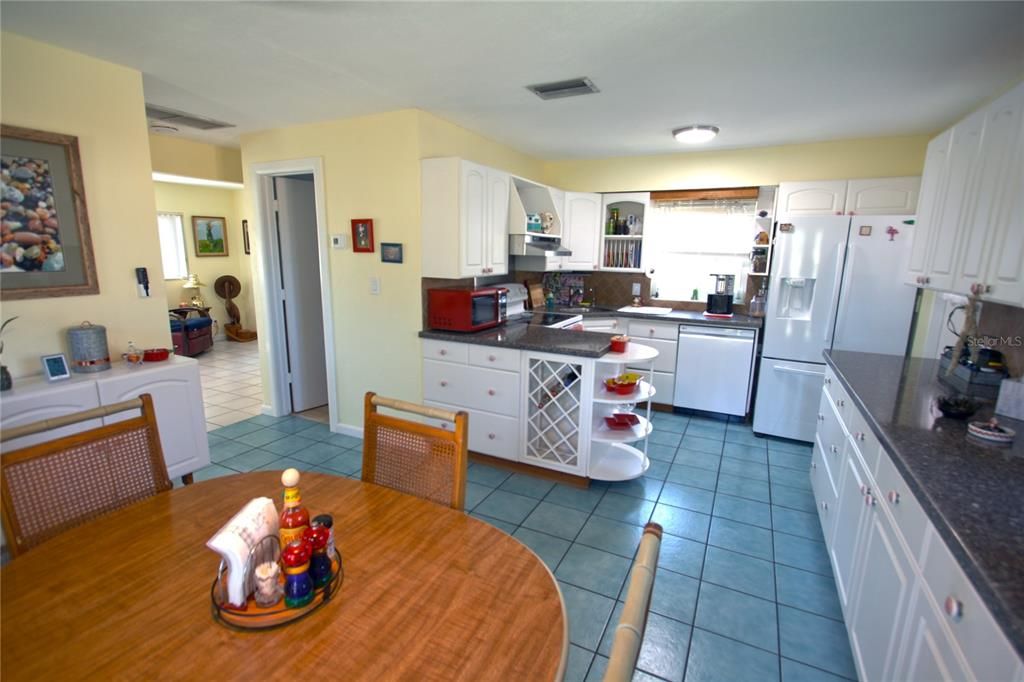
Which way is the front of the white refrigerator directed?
toward the camera

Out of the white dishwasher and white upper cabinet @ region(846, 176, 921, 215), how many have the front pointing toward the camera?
2

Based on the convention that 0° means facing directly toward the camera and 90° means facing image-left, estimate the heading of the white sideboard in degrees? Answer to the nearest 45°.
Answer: approximately 315°

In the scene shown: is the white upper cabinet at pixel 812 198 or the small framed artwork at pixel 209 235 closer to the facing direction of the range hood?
the white upper cabinet

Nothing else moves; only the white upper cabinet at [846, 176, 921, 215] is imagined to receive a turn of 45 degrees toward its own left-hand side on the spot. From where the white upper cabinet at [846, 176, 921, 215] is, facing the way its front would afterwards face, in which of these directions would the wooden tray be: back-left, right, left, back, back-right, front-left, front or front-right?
front-right

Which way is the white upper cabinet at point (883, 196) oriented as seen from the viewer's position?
toward the camera

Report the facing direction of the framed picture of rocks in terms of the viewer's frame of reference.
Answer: facing the viewer and to the right of the viewer

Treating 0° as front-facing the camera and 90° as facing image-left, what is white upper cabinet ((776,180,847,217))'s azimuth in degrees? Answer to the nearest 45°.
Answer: approximately 0°
